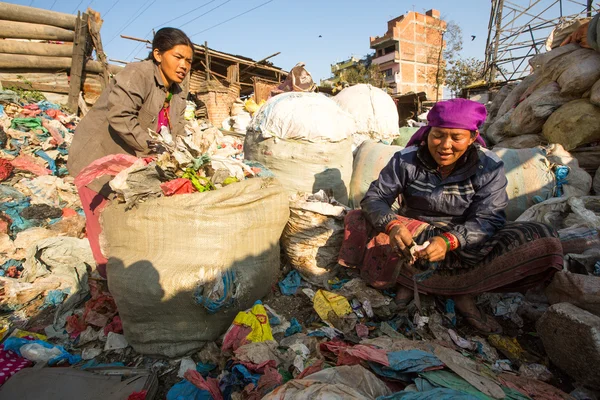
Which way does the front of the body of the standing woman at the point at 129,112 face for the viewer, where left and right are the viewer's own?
facing the viewer and to the right of the viewer

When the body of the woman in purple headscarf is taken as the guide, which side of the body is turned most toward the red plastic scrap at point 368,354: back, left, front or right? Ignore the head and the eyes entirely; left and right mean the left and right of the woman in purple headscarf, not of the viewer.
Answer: front

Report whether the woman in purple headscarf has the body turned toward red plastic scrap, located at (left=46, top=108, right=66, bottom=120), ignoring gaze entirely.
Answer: no

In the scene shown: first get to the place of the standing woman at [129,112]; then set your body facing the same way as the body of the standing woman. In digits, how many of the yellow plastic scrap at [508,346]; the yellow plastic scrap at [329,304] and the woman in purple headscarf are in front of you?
3

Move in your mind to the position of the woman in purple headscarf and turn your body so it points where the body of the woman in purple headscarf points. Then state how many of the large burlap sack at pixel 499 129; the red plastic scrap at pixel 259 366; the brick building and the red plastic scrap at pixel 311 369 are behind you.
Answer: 2

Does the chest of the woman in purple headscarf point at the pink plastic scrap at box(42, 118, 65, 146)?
no

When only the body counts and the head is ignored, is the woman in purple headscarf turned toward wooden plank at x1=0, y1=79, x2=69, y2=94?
no

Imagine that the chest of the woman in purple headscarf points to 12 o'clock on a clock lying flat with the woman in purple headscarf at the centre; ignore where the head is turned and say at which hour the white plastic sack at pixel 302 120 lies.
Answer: The white plastic sack is roughly at 4 o'clock from the woman in purple headscarf.

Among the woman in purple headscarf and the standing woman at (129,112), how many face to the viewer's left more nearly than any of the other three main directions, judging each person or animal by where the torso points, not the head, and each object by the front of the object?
0

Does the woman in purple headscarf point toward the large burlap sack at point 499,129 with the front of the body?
no

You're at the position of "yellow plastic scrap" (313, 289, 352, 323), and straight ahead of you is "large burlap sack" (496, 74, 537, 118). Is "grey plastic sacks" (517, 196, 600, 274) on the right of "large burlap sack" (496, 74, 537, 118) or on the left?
right

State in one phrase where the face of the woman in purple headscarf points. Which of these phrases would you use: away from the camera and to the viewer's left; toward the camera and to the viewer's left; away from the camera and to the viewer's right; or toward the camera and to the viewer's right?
toward the camera and to the viewer's left

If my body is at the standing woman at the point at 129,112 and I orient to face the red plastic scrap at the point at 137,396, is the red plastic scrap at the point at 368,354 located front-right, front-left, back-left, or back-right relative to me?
front-left

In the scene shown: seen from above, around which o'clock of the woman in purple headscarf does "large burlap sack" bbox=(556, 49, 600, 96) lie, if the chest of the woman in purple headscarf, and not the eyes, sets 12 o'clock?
The large burlap sack is roughly at 7 o'clock from the woman in purple headscarf.

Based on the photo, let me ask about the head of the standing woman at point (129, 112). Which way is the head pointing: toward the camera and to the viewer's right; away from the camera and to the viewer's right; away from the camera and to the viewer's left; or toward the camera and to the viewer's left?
toward the camera and to the viewer's right

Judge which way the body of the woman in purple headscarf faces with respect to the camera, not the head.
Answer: toward the camera

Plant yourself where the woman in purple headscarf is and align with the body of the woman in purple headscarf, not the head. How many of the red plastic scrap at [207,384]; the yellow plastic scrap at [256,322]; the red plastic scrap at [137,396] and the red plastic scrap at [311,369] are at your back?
0

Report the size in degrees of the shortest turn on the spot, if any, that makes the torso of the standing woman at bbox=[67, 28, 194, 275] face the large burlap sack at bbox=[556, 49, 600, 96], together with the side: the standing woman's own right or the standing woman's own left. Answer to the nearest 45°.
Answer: approximately 45° to the standing woman's own left
